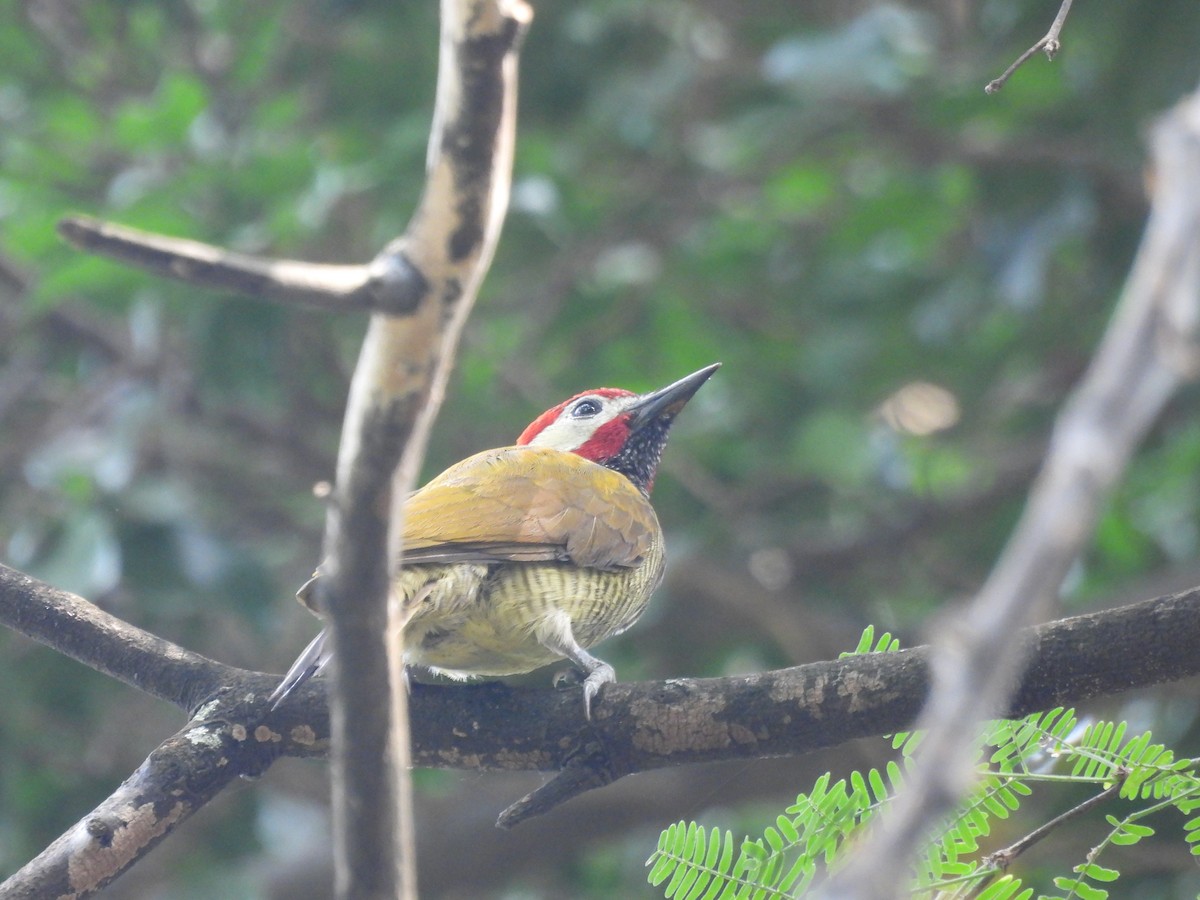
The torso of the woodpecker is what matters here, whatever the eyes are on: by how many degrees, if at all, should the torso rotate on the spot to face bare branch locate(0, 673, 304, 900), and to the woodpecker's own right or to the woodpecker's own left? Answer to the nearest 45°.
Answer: approximately 135° to the woodpecker's own right

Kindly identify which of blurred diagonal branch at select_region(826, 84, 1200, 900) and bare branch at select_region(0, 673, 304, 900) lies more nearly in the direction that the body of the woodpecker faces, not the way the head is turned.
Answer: the blurred diagonal branch

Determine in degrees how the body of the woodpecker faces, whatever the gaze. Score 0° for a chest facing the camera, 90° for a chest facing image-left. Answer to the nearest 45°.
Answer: approximately 270°

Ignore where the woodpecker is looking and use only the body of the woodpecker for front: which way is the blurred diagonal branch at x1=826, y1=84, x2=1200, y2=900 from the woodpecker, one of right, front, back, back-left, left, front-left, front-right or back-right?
right
